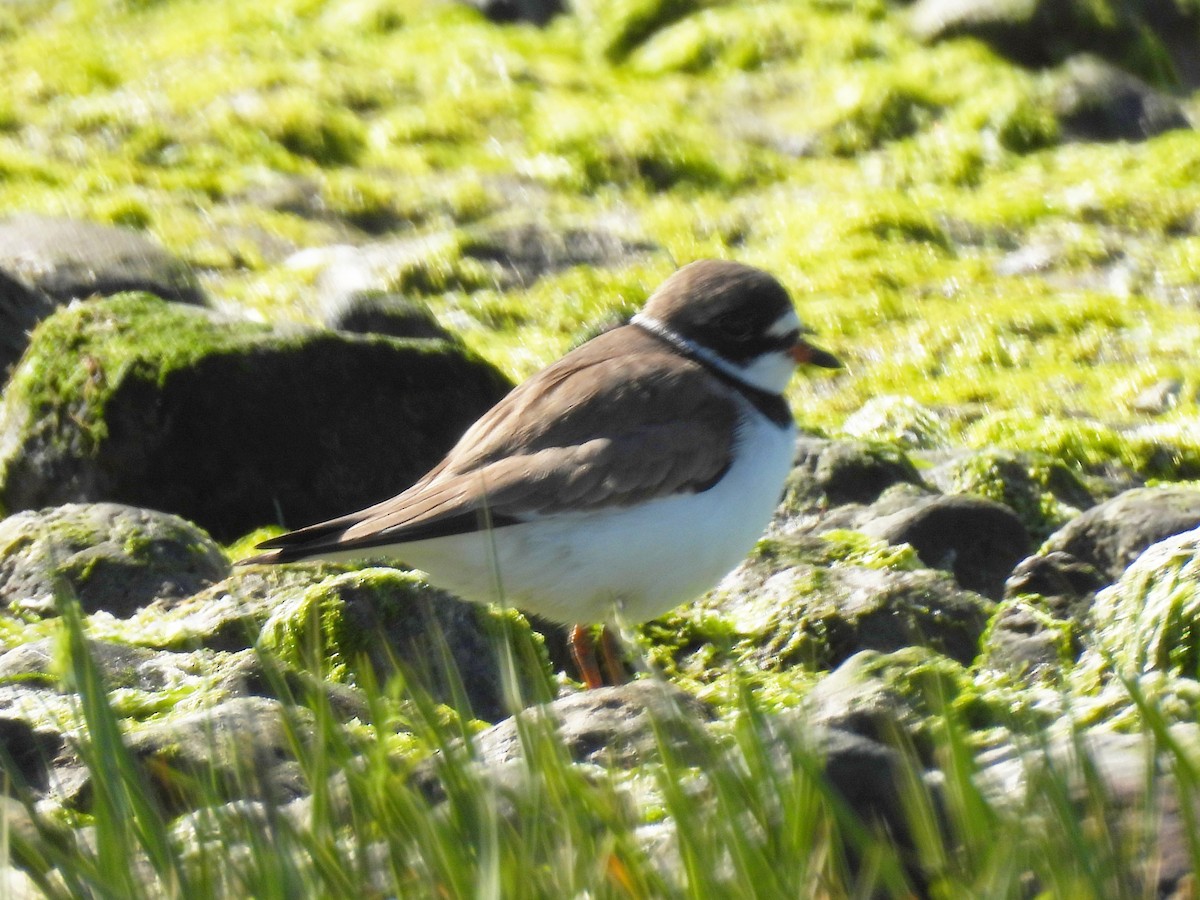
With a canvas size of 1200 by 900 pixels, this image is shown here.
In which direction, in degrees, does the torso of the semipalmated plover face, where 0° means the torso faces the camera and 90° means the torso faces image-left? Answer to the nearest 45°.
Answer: approximately 270°

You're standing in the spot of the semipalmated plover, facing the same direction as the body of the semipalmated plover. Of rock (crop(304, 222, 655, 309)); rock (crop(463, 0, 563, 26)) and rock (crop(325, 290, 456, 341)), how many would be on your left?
3

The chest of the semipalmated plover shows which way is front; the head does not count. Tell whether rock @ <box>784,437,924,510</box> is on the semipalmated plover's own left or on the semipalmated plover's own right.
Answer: on the semipalmated plover's own left

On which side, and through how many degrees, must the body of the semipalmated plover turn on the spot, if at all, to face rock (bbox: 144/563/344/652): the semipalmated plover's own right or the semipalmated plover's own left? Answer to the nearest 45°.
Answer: approximately 180°

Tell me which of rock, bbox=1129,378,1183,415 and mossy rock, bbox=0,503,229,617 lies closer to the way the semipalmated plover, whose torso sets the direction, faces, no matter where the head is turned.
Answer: the rock

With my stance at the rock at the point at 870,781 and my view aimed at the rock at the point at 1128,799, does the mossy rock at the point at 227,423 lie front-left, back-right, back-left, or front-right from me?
back-left

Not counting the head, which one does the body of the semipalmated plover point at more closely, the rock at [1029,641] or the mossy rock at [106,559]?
the rock

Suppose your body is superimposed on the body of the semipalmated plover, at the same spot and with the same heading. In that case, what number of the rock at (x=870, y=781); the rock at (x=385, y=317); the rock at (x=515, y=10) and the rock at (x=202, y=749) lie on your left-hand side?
2

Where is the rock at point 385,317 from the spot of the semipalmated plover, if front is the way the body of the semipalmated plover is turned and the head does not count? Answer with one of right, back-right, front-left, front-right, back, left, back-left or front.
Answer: left

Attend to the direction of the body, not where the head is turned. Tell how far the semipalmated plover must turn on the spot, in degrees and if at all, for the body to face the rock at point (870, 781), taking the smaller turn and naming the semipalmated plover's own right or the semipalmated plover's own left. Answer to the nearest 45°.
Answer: approximately 90° to the semipalmated plover's own right

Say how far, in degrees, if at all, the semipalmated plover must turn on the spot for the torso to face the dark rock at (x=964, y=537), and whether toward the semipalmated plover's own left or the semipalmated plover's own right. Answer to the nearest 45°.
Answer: approximately 45° to the semipalmated plover's own left
